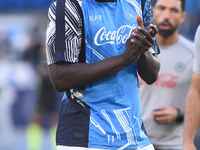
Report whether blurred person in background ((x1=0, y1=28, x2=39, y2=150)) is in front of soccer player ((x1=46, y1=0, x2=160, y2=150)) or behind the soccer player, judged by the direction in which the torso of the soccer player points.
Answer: behind

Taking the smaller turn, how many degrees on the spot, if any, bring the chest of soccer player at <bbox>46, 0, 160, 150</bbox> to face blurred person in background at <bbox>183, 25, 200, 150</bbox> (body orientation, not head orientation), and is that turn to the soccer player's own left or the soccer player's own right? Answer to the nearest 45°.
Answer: approximately 90° to the soccer player's own left

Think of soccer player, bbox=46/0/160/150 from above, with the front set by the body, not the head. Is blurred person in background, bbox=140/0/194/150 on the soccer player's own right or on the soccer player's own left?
on the soccer player's own left

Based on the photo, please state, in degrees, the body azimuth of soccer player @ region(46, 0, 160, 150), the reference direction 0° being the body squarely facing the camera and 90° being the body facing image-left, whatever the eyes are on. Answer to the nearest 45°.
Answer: approximately 315°
